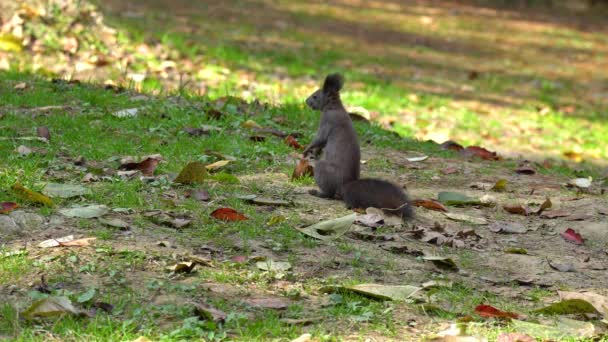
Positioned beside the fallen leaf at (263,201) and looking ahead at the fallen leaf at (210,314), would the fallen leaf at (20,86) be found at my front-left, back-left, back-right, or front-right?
back-right

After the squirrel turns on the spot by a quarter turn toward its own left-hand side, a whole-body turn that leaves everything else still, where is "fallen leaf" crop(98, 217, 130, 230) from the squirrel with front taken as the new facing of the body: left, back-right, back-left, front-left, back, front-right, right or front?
front-right

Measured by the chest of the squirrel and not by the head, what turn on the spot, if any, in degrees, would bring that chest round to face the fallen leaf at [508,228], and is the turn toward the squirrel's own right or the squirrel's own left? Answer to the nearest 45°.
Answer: approximately 180°

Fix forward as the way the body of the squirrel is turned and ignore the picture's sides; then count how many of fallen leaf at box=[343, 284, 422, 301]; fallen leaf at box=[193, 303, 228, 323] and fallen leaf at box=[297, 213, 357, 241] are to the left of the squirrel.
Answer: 3

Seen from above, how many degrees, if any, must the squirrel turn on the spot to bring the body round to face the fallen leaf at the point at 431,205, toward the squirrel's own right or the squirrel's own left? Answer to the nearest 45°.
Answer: approximately 180°

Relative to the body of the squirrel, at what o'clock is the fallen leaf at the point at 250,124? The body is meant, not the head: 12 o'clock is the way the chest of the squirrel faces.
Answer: The fallen leaf is roughly at 2 o'clock from the squirrel.

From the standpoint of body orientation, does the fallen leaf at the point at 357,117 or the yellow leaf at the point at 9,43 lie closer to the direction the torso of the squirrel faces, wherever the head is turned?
the yellow leaf

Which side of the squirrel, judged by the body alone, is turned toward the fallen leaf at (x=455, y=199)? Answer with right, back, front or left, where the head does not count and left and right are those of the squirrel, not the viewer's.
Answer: back

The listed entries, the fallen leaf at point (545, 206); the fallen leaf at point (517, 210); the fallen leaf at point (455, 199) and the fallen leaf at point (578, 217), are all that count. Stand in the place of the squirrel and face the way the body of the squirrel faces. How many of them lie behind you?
4

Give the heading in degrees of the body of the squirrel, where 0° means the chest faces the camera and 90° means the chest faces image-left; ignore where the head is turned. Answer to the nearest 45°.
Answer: approximately 90°

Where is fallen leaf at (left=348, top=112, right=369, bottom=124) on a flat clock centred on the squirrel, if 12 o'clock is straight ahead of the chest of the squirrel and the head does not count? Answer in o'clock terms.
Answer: The fallen leaf is roughly at 3 o'clock from the squirrel.

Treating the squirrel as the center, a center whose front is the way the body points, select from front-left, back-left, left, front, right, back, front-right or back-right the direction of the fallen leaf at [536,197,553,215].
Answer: back

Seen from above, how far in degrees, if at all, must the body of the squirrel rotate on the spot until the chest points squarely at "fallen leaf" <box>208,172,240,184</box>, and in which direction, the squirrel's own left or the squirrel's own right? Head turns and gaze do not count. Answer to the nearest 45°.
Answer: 0° — it already faces it
